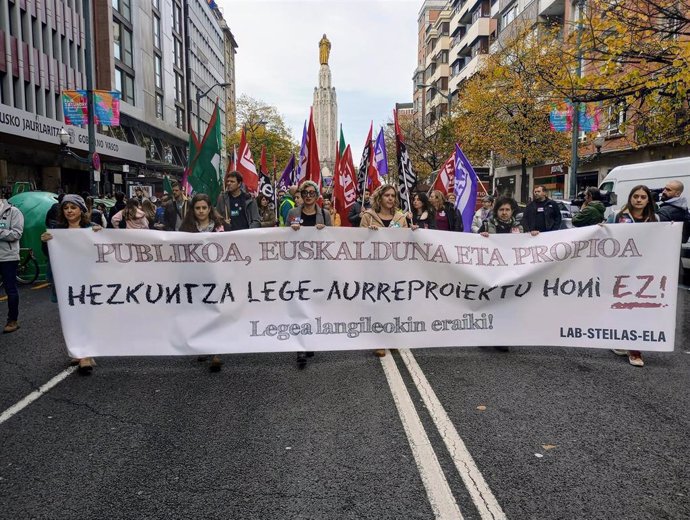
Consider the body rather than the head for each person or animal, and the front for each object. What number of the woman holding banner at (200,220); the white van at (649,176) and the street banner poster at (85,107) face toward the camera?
2

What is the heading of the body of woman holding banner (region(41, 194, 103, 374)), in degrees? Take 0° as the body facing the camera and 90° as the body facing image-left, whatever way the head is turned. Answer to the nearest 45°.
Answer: approximately 0°

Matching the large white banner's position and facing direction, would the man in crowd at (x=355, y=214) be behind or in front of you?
behind

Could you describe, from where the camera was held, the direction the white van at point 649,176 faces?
facing to the left of the viewer

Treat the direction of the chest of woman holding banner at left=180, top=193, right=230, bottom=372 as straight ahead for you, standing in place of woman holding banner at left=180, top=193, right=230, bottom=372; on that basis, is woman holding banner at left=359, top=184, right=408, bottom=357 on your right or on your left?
on your left

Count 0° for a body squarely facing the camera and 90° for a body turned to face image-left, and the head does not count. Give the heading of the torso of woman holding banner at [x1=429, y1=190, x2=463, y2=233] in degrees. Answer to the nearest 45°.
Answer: approximately 45°
